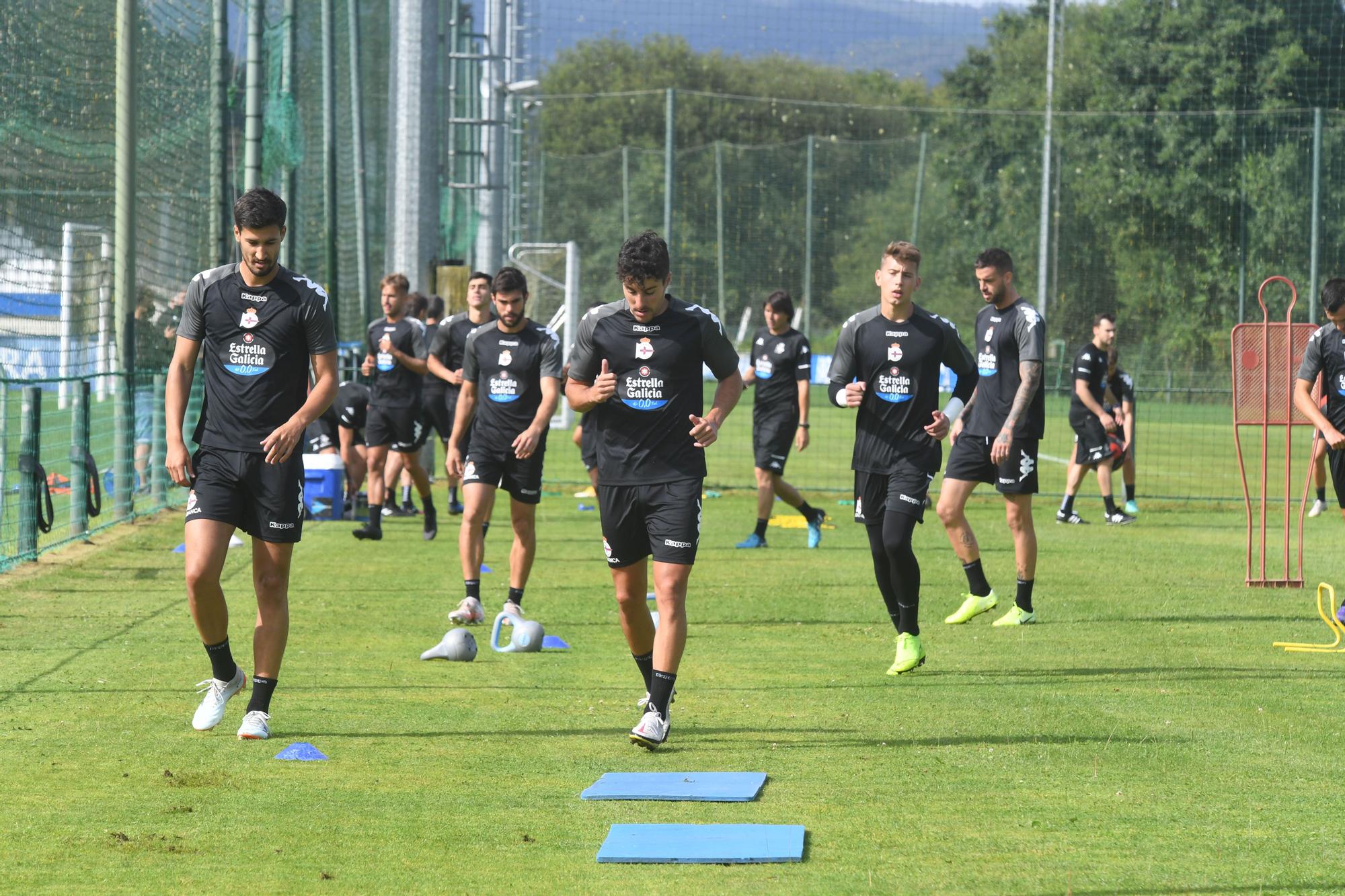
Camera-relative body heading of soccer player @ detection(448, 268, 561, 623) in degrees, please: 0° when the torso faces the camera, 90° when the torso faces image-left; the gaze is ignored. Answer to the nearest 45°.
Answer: approximately 0°

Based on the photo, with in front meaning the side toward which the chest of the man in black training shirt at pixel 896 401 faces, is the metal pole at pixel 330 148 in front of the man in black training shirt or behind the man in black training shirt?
behind

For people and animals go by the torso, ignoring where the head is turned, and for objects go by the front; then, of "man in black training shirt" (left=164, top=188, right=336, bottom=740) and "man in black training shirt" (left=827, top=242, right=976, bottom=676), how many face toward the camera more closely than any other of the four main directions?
2

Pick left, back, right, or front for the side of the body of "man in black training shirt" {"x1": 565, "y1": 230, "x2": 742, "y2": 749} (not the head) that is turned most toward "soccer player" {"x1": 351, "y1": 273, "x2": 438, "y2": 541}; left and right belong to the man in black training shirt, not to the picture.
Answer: back

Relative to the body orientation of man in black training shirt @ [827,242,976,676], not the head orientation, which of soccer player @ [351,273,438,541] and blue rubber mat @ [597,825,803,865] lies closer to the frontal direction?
the blue rubber mat

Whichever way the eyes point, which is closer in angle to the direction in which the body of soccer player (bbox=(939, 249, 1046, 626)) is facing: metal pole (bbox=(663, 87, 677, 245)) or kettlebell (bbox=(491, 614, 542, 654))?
the kettlebell

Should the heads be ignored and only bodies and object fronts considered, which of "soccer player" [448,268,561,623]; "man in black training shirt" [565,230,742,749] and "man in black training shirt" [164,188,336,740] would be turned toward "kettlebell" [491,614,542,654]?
the soccer player

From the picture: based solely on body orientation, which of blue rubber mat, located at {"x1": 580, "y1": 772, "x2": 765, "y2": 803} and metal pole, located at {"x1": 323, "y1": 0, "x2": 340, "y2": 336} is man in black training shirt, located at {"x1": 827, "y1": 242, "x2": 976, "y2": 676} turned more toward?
the blue rubber mat

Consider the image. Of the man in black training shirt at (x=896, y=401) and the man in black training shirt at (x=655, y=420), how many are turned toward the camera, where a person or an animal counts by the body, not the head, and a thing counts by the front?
2

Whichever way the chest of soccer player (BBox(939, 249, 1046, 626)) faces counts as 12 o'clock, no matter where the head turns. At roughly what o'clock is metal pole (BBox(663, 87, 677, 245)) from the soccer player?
The metal pole is roughly at 4 o'clock from the soccer player.

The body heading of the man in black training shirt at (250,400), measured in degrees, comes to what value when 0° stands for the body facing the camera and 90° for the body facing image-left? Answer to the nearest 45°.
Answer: approximately 0°
